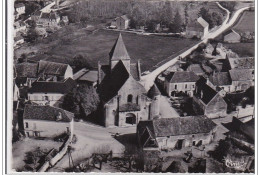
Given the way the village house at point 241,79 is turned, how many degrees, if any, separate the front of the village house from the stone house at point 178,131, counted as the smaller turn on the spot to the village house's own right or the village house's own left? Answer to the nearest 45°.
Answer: approximately 45° to the village house's own right

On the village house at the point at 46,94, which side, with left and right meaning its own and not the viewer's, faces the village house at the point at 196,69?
left

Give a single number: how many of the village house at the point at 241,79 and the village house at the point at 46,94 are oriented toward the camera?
2

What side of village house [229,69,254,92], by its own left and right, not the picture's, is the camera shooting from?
front

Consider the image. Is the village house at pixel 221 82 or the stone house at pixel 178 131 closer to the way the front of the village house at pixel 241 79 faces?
the stone house

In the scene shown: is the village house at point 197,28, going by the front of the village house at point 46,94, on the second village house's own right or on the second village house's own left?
on the second village house's own left

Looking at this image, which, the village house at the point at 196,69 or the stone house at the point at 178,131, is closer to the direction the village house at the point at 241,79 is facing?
the stone house

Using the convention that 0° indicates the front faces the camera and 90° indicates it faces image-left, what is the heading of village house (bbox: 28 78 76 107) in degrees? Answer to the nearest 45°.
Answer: approximately 0°

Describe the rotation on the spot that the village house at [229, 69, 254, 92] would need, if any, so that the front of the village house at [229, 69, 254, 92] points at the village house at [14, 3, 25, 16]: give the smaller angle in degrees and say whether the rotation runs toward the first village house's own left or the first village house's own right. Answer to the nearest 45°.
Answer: approximately 90° to the first village house's own right

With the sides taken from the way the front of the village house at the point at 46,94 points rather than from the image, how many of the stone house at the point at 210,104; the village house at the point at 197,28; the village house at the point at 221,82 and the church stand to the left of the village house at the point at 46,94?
4

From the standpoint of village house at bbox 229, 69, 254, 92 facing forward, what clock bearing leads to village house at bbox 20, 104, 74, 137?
village house at bbox 20, 104, 74, 137 is roughly at 2 o'clock from village house at bbox 229, 69, 254, 92.
